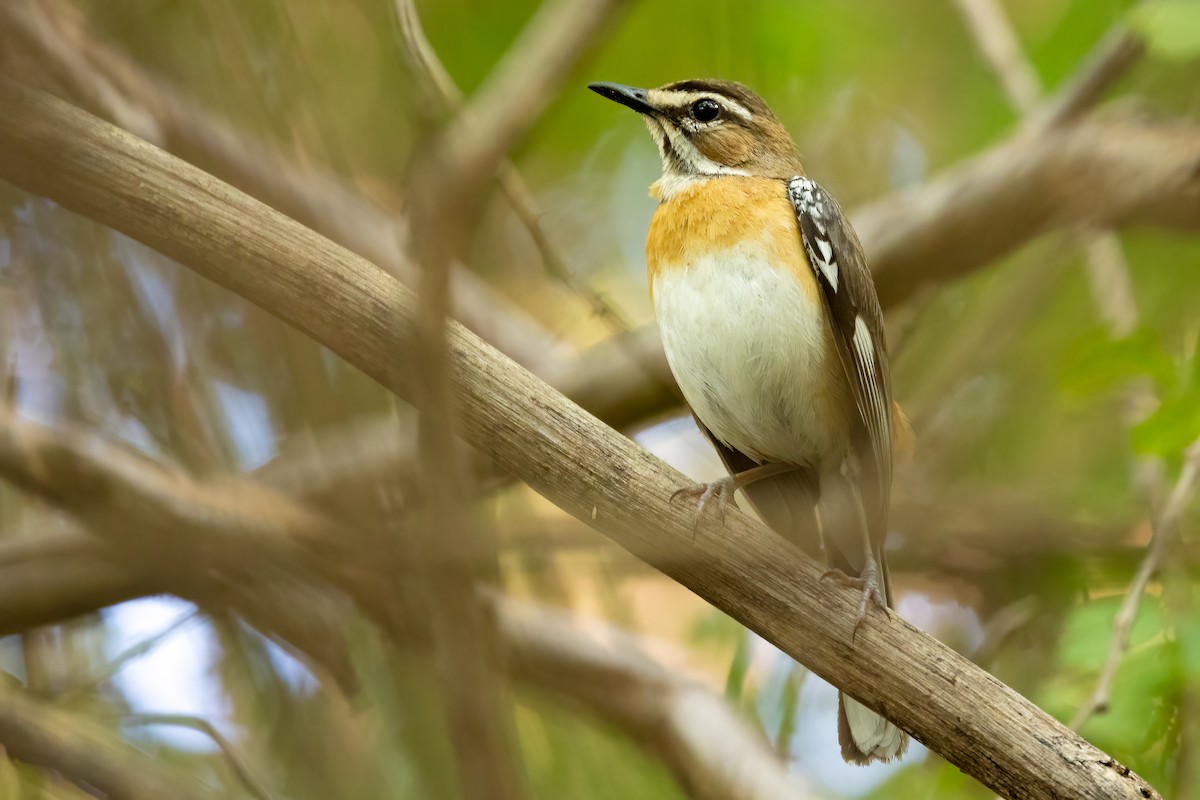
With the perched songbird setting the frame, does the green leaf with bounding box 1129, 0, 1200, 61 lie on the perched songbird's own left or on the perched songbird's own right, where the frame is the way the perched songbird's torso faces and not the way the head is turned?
on the perched songbird's own left

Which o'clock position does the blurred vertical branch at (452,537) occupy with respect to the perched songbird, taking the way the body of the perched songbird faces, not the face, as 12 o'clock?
The blurred vertical branch is roughly at 11 o'clock from the perched songbird.

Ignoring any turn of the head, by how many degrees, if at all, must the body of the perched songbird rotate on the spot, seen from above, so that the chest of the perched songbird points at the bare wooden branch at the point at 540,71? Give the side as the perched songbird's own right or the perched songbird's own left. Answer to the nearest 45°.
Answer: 0° — it already faces it

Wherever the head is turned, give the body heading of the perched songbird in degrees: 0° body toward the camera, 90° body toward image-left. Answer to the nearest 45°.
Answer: approximately 45°
